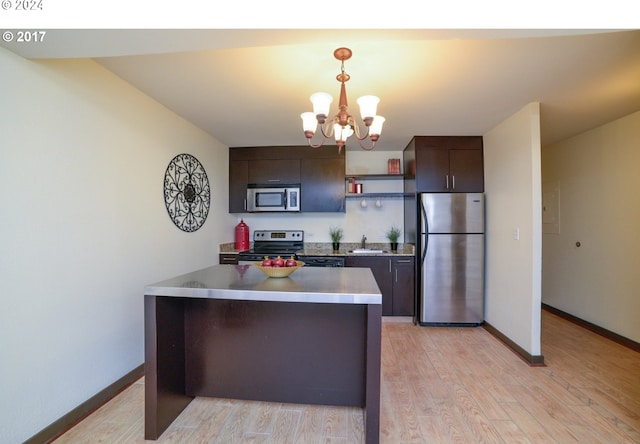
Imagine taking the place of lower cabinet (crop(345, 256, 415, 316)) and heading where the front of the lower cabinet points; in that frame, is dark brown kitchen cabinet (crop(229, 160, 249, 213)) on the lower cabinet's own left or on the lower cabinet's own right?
on the lower cabinet's own right

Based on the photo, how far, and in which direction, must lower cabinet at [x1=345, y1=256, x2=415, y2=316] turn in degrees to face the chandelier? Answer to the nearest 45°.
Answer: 0° — it already faces it

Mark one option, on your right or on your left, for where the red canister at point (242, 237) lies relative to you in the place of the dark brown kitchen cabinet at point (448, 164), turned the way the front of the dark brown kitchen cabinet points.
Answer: on your right

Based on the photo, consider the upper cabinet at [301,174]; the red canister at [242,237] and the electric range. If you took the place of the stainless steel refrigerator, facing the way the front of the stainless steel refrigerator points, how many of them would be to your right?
3

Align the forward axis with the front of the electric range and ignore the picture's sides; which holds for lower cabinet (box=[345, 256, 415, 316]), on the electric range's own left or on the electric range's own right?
on the electric range's own left

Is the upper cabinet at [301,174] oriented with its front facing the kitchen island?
yes

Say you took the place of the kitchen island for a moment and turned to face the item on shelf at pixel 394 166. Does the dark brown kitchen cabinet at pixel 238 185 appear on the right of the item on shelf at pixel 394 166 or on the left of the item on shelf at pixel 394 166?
left
